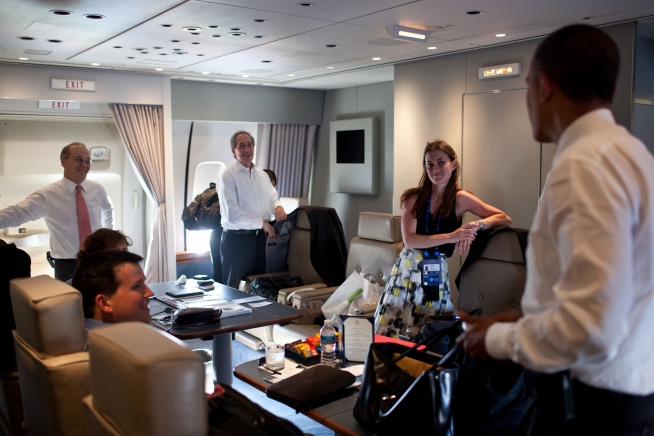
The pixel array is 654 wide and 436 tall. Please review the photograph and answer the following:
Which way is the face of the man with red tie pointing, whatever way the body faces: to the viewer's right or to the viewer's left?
to the viewer's right

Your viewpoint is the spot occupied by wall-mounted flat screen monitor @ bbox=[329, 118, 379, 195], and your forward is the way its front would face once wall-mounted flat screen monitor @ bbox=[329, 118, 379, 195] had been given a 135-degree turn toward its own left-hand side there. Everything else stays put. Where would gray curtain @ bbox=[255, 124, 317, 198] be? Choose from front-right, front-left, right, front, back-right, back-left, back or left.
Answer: back-left

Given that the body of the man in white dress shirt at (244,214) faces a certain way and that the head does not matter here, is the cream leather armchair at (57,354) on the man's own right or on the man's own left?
on the man's own right

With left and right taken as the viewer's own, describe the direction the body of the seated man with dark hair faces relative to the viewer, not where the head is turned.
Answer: facing to the right of the viewer

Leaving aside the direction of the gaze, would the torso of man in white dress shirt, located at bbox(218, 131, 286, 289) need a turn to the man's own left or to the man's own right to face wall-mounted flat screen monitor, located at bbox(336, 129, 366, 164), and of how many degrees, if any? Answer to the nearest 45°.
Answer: approximately 90° to the man's own left

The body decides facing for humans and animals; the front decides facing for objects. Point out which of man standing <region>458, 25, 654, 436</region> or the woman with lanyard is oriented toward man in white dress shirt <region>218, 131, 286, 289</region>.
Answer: the man standing

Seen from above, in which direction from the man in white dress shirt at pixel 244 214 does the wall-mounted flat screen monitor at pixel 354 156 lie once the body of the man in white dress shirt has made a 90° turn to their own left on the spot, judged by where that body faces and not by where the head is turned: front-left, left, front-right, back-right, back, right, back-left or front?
front

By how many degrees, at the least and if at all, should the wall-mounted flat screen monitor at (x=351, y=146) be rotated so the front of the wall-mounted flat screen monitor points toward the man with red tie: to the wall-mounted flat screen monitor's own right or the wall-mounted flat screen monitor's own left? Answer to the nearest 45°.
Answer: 0° — it already faces them

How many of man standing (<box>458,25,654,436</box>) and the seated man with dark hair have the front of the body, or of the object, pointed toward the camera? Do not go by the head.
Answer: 0

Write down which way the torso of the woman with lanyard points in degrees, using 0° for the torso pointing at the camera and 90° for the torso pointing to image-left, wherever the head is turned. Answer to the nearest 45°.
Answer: approximately 0°

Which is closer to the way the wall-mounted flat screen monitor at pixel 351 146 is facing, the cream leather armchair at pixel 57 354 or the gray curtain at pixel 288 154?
the cream leather armchair

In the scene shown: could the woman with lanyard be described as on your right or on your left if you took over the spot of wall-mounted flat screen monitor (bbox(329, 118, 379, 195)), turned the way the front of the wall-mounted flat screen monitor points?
on your left

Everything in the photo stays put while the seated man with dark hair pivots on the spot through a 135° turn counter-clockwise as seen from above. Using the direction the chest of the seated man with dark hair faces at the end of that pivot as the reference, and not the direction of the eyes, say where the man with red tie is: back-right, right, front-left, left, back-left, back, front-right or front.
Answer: front-right

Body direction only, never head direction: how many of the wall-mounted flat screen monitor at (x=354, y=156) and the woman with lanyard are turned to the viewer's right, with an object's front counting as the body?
0

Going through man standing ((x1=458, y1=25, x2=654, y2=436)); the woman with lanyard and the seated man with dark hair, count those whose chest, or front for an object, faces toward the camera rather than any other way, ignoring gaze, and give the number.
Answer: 1

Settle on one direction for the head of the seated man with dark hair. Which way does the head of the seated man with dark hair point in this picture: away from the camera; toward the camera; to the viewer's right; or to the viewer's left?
to the viewer's right
